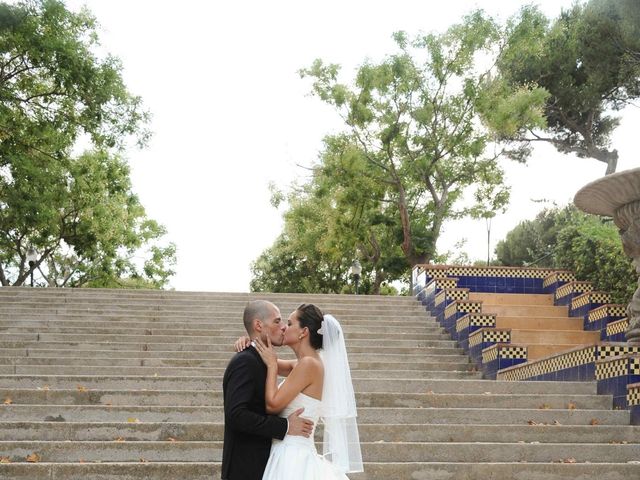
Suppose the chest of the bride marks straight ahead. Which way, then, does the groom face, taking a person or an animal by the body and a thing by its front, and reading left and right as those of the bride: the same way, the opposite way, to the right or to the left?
the opposite way

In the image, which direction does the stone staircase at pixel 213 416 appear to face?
toward the camera

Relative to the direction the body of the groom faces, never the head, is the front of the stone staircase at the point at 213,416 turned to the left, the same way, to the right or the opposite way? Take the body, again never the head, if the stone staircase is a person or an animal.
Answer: to the right

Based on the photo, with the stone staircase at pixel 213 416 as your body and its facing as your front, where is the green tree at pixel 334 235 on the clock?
The green tree is roughly at 6 o'clock from the stone staircase.

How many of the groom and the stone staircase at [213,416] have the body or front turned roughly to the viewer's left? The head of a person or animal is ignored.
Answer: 0

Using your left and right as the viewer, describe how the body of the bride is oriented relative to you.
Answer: facing to the left of the viewer

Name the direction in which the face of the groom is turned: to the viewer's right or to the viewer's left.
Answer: to the viewer's right

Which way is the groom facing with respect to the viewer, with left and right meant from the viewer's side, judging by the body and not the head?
facing to the right of the viewer

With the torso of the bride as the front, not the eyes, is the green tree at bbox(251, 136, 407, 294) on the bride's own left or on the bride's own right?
on the bride's own right

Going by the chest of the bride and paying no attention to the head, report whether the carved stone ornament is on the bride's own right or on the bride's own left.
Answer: on the bride's own right

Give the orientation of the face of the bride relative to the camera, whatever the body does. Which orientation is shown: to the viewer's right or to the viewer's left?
to the viewer's left

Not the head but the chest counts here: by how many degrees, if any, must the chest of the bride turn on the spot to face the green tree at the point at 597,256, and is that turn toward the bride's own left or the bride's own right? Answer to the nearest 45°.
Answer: approximately 135° to the bride's own right

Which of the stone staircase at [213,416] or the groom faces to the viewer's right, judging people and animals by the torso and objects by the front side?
the groom

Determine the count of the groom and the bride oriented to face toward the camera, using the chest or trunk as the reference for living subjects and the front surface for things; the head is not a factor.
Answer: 0

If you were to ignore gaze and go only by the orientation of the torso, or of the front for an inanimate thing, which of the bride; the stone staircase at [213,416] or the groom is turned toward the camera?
the stone staircase
